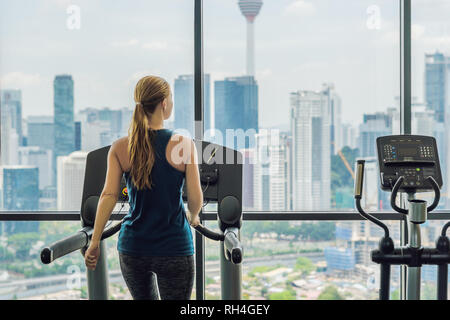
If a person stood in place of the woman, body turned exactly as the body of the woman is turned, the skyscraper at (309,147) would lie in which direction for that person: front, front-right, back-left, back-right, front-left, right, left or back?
front-right

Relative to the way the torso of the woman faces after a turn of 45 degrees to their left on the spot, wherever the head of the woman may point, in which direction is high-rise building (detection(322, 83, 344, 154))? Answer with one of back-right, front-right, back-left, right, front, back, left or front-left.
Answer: right

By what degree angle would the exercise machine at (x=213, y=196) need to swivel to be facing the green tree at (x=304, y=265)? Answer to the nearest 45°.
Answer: approximately 45° to its right

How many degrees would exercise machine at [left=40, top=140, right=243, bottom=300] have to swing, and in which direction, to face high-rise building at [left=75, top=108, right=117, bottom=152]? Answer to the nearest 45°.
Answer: approximately 45° to its left

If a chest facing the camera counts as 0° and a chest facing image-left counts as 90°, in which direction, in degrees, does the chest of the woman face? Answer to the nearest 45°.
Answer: approximately 180°

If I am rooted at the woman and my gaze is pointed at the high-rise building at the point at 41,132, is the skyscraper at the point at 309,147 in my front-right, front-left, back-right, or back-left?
front-right

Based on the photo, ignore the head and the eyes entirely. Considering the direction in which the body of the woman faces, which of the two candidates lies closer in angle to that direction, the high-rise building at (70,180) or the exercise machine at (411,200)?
the high-rise building

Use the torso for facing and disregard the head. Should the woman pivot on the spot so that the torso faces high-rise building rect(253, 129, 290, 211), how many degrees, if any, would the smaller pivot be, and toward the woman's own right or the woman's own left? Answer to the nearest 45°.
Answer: approximately 45° to the woman's own right

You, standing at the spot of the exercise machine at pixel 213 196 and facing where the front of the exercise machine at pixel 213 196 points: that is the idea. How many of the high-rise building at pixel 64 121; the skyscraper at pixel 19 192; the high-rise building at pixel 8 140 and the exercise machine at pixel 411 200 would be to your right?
1

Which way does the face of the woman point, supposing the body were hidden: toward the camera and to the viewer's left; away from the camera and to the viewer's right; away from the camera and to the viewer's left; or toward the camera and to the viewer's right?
away from the camera and to the viewer's right
